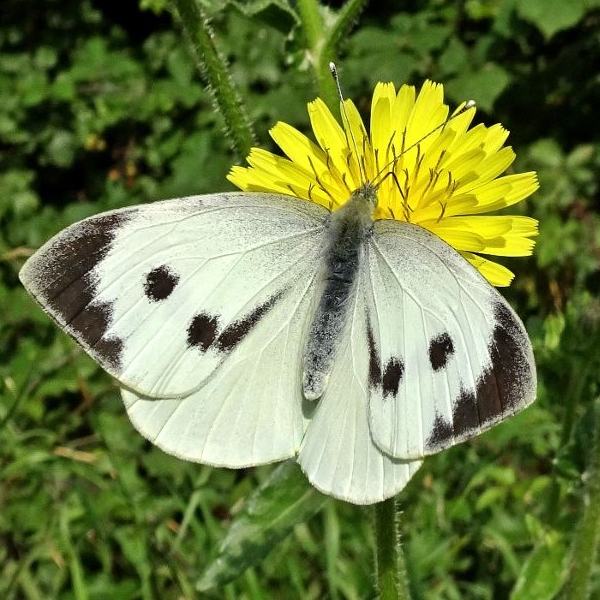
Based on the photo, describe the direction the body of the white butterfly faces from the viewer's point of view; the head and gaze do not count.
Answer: away from the camera
